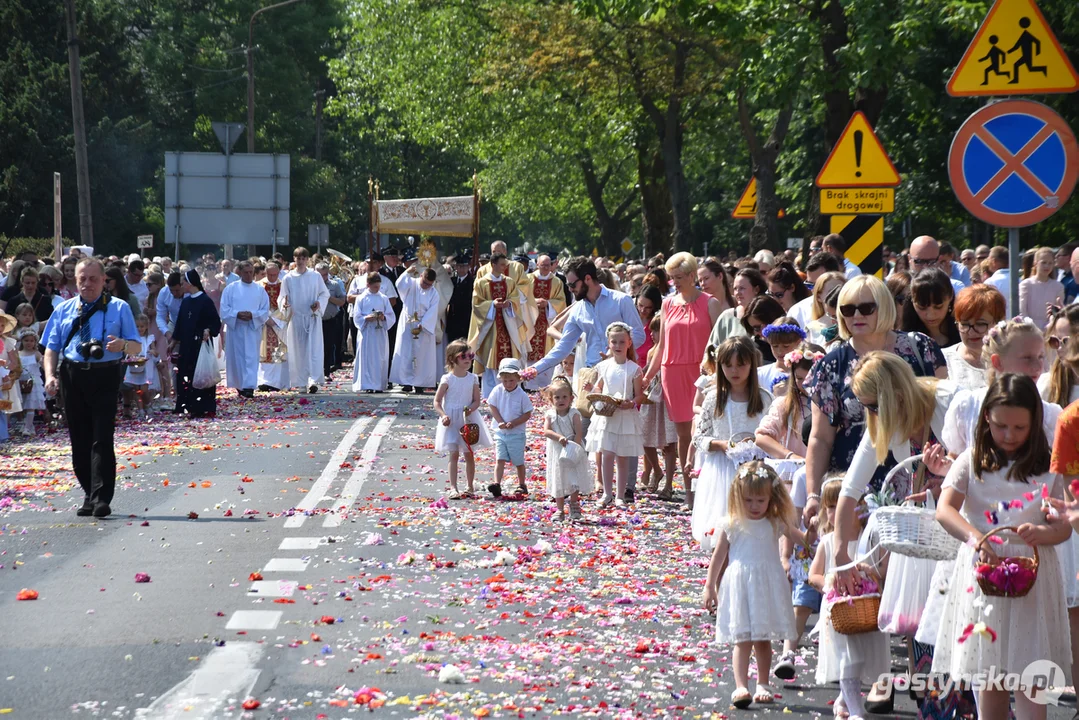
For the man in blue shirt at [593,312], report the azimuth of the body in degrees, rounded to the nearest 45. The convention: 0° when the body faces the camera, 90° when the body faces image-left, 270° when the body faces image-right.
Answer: approximately 45°

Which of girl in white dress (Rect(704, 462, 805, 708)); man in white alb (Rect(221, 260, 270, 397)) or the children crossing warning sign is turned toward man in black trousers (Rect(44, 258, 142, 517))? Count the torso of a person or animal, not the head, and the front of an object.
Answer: the man in white alb

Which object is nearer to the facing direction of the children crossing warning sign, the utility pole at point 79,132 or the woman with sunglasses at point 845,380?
the woman with sunglasses

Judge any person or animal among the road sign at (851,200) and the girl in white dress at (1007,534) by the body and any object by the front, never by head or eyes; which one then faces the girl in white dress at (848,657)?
the road sign

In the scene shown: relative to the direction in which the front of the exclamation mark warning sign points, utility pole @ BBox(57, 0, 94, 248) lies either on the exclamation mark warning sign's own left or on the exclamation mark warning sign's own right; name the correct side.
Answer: on the exclamation mark warning sign's own right

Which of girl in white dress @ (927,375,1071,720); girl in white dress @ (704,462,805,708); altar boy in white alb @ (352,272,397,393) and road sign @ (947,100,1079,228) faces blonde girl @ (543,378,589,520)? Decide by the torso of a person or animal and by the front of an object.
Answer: the altar boy in white alb

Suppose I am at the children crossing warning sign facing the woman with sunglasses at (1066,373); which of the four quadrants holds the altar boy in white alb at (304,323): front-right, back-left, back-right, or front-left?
back-right
